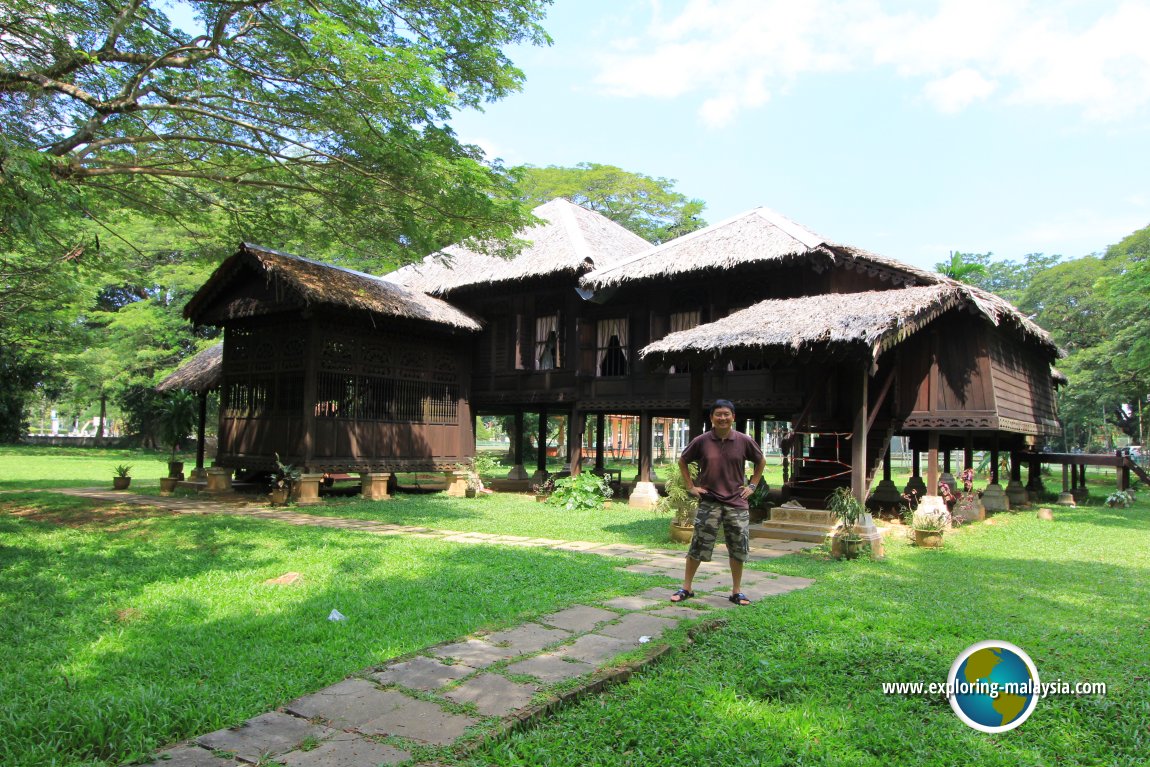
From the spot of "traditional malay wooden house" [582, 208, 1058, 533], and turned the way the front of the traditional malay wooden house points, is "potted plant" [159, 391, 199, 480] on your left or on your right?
on your right

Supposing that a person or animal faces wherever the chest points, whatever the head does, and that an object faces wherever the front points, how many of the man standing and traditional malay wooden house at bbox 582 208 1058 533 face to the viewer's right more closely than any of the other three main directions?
0

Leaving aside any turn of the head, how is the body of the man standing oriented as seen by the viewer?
toward the camera

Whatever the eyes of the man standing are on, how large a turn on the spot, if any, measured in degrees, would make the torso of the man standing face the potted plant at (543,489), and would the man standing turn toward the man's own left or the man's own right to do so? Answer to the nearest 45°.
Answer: approximately 180°

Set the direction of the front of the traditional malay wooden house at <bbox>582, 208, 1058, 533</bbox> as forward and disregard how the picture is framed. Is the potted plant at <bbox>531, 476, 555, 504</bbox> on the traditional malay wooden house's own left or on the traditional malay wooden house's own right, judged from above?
on the traditional malay wooden house's own right

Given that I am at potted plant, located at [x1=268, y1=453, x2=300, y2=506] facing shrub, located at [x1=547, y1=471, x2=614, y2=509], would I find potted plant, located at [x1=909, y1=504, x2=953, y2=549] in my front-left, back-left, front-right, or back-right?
front-right

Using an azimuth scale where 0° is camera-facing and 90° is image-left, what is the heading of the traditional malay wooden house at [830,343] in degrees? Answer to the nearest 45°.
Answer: approximately 45°

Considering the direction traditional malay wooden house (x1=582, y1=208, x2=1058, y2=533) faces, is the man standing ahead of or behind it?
ahead
